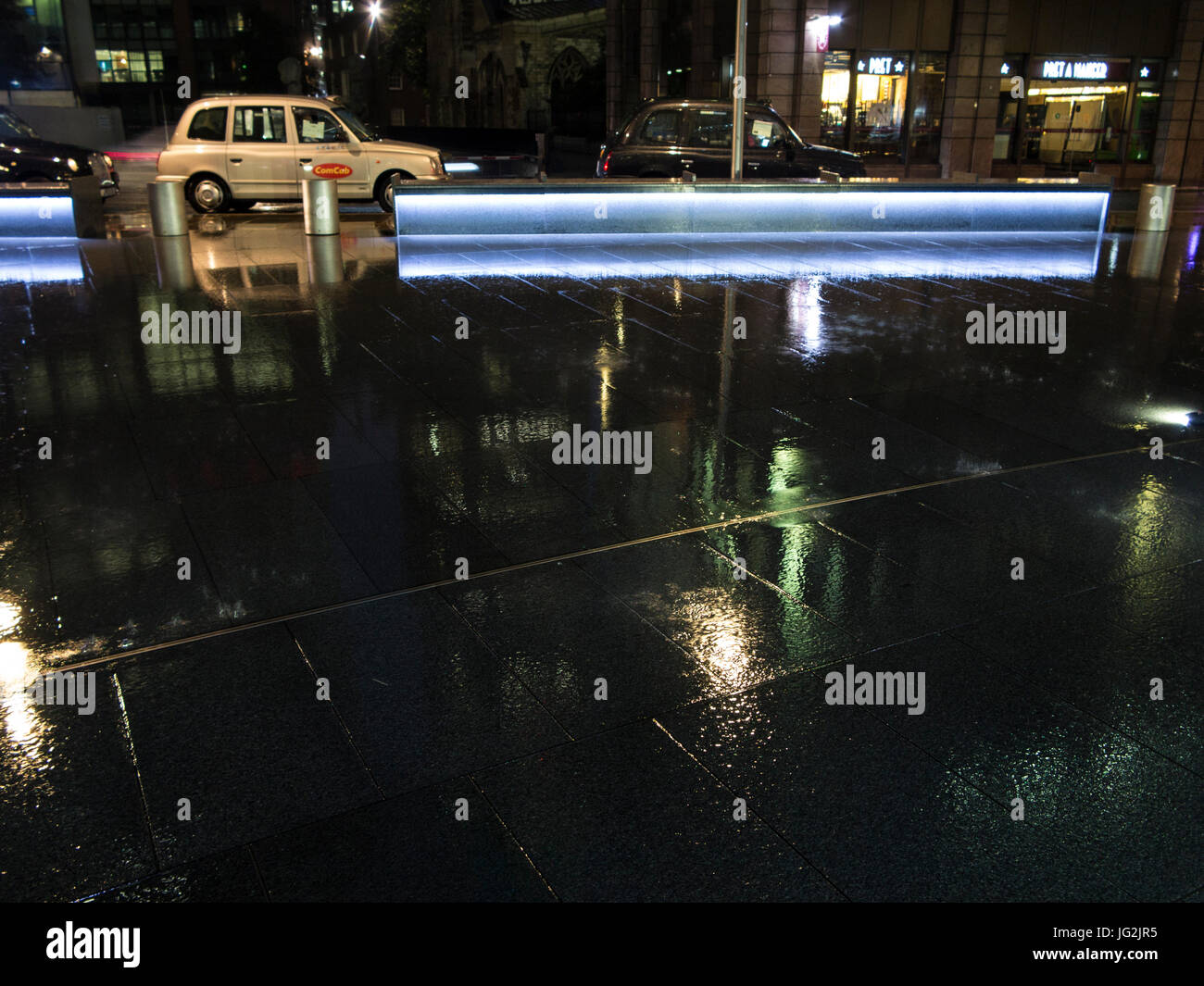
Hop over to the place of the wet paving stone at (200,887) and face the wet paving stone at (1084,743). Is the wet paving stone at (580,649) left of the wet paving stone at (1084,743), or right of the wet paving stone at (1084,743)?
left

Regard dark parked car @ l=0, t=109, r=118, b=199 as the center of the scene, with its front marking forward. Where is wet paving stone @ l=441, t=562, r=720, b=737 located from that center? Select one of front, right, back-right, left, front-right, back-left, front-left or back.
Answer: right

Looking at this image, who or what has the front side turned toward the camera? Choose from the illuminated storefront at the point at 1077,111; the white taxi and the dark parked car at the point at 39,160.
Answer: the illuminated storefront

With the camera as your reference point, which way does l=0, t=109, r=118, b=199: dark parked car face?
facing to the right of the viewer

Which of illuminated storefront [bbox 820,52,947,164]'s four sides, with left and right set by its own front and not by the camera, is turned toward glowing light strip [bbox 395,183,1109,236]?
front

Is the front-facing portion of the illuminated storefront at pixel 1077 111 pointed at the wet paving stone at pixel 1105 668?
yes

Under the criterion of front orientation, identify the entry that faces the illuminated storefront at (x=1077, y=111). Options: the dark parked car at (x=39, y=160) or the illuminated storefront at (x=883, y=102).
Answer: the dark parked car

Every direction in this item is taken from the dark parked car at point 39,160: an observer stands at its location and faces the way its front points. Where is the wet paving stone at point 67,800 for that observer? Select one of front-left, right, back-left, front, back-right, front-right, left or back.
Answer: right

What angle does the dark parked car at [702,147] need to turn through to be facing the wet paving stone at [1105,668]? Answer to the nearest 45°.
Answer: approximately 90° to its right

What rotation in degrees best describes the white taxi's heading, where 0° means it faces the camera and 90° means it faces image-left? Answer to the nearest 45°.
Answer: approximately 270°

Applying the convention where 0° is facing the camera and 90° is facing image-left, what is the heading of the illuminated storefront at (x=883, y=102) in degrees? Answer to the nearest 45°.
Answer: approximately 0°

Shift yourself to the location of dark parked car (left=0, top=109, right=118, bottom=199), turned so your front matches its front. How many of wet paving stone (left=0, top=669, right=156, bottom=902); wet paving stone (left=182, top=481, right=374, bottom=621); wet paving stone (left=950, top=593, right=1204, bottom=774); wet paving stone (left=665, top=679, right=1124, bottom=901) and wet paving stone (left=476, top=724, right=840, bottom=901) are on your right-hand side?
5

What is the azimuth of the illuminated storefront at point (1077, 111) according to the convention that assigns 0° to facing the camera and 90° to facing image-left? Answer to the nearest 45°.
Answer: approximately 0°

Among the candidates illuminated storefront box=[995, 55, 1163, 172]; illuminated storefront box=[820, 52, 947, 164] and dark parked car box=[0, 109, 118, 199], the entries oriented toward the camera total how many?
2

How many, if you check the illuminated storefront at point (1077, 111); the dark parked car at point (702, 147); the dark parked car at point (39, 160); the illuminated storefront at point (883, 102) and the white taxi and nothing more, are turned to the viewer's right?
3

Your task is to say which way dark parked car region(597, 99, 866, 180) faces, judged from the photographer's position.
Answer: facing to the right of the viewer
